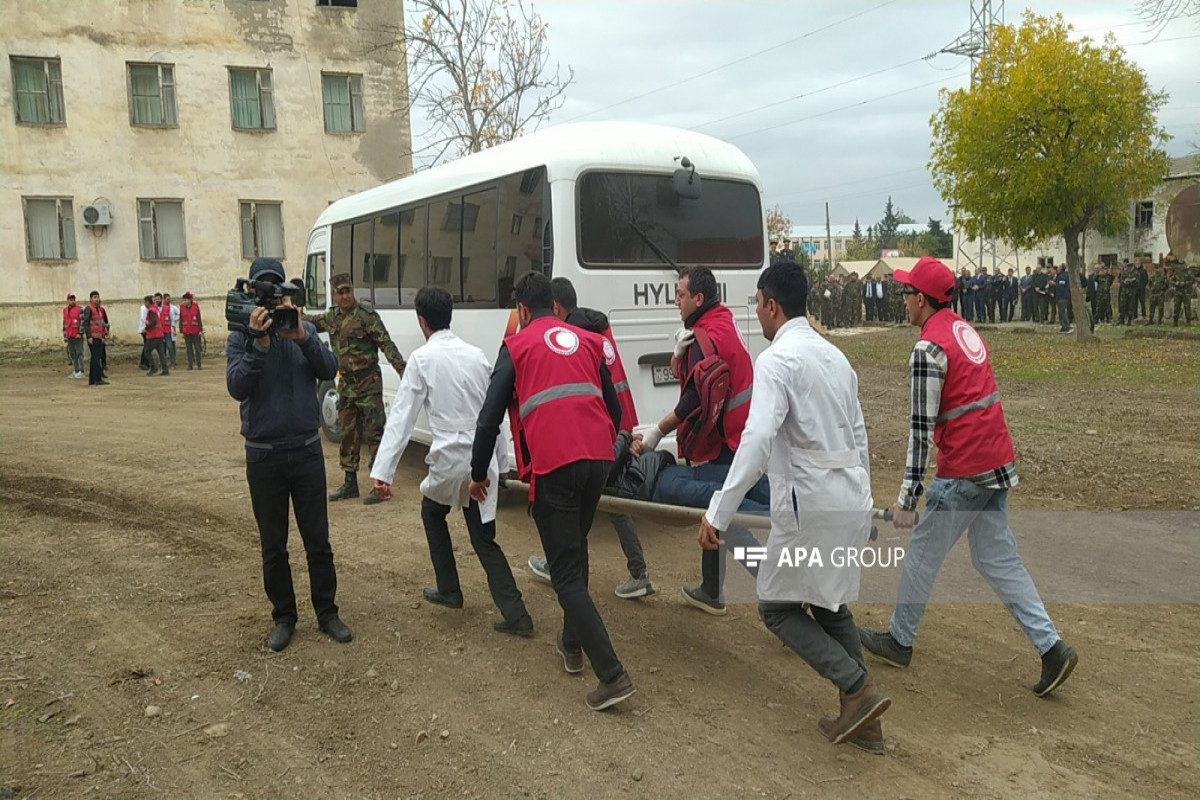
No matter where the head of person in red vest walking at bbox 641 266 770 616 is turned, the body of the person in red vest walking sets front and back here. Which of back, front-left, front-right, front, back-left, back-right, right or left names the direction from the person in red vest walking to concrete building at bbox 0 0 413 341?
front-right

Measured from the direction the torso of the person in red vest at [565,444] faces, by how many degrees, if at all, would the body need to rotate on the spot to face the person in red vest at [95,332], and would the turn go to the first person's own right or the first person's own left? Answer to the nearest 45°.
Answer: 0° — they already face them

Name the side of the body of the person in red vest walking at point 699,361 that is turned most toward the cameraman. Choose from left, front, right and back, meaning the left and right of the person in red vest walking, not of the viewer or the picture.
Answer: front

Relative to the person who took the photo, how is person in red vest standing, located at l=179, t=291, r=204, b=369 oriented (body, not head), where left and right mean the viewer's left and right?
facing the viewer

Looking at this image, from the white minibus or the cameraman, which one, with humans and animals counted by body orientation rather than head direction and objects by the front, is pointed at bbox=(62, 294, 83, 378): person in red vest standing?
the white minibus

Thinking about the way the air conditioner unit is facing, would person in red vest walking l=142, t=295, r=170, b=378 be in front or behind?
in front

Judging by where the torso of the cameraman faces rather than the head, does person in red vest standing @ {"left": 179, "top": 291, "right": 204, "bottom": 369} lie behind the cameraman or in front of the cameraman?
behind

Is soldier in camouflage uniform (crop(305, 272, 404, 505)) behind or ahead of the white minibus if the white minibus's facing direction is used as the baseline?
ahead

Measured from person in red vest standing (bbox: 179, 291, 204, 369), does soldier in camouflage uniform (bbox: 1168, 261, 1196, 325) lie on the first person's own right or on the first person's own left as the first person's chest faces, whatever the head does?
on the first person's own left

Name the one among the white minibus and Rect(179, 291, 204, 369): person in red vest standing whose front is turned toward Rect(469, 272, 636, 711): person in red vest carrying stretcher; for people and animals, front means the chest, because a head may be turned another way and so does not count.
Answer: Rect(179, 291, 204, 369): person in red vest standing

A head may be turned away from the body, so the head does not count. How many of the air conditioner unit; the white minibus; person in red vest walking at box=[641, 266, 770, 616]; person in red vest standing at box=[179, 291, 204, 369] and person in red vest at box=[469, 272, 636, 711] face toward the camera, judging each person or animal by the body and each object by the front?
2

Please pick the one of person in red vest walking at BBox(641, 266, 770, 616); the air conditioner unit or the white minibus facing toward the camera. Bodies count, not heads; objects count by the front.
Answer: the air conditioner unit

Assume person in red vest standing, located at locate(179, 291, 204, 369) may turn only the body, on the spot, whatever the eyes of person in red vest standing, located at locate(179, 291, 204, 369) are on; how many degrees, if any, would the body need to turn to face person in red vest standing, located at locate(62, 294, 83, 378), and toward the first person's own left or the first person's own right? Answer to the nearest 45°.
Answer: approximately 90° to the first person's own right

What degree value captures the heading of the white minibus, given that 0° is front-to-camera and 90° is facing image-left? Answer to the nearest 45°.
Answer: approximately 135°

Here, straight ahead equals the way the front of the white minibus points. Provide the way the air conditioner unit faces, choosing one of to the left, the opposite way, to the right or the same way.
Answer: the opposite way
